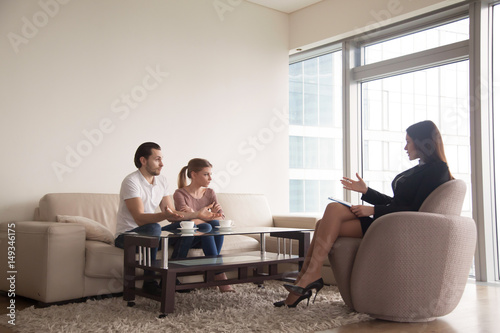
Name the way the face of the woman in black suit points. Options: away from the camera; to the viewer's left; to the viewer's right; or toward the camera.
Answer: to the viewer's left

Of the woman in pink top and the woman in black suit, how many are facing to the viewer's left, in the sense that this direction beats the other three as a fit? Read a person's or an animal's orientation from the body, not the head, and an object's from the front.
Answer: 1

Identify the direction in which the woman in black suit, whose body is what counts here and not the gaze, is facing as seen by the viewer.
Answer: to the viewer's left

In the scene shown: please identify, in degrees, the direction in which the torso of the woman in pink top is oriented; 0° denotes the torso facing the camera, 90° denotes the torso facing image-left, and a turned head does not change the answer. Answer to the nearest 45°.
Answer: approximately 315°

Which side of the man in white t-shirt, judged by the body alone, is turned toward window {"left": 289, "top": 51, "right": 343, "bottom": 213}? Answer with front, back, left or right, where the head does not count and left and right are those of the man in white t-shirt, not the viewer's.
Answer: left

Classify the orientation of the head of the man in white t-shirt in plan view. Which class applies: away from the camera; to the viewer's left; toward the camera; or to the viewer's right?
to the viewer's right

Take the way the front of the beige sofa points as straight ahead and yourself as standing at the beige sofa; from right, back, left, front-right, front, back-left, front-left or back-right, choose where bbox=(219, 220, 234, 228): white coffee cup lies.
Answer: front-left

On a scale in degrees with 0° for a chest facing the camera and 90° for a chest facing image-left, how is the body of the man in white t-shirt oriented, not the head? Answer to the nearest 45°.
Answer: approximately 315°

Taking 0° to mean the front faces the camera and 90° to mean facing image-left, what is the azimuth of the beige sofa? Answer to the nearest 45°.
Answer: approximately 315°

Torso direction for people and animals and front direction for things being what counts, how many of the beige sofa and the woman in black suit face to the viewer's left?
1

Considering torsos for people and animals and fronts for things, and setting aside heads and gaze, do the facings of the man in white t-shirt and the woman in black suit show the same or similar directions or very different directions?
very different directions

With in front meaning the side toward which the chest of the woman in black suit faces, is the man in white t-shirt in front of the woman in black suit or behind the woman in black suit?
in front
